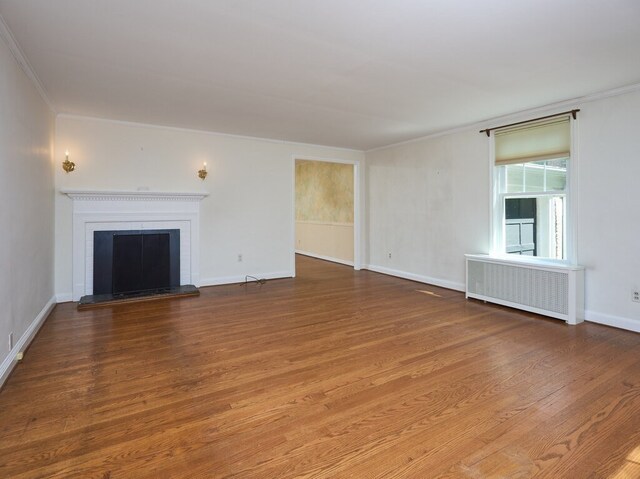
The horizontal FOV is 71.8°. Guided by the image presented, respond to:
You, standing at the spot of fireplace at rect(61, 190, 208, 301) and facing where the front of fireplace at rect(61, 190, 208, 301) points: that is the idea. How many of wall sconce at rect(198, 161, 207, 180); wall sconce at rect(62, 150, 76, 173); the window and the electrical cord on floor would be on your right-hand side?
1

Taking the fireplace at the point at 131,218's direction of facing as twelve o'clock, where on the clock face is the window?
The window is roughly at 10 o'clock from the fireplace.

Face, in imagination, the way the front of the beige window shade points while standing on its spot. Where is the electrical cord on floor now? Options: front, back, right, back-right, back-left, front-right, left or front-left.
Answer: front-right

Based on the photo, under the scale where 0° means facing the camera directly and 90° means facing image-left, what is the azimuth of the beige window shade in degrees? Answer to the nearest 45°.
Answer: approximately 45°

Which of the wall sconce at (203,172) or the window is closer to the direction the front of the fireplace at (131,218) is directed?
the window

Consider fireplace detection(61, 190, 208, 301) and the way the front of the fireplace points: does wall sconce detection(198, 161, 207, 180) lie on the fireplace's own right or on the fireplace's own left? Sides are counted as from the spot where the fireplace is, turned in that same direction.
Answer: on the fireplace's own left

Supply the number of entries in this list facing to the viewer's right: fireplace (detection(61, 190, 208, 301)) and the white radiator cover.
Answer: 0

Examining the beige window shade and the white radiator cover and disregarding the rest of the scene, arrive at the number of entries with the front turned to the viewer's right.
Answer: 0

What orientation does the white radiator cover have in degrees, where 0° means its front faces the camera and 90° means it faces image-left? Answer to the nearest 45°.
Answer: approximately 45°

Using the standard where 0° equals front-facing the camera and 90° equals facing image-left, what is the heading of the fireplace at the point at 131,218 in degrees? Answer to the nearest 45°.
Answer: approximately 0°

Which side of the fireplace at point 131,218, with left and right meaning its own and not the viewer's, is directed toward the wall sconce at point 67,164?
right

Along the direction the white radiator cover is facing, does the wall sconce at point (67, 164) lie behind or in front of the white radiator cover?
in front

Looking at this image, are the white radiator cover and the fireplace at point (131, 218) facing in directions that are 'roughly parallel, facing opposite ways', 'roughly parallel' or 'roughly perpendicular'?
roughly perpendicular

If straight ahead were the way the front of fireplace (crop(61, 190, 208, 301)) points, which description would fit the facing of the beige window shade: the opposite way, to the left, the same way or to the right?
to the right
